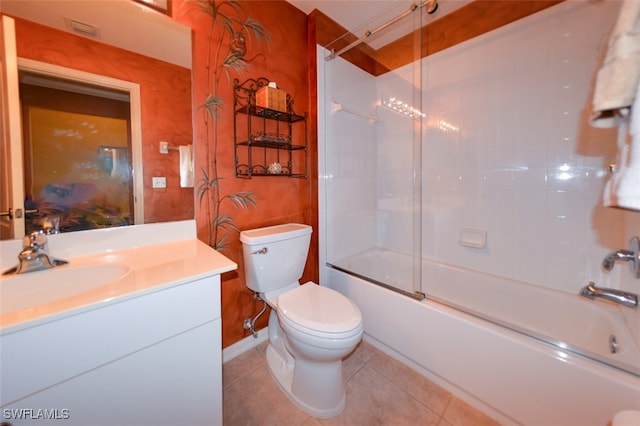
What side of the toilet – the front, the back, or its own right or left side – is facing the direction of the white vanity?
right

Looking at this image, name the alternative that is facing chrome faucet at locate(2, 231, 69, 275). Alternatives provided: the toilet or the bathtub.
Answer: the bathtub

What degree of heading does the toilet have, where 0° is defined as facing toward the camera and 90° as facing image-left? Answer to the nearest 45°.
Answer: approximately 315°

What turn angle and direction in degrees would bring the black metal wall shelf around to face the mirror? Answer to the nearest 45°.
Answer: approximately 90° to its right

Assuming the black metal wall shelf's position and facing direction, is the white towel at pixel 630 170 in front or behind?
in front

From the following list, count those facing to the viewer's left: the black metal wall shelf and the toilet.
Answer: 0

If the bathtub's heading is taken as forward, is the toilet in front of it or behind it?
in front
